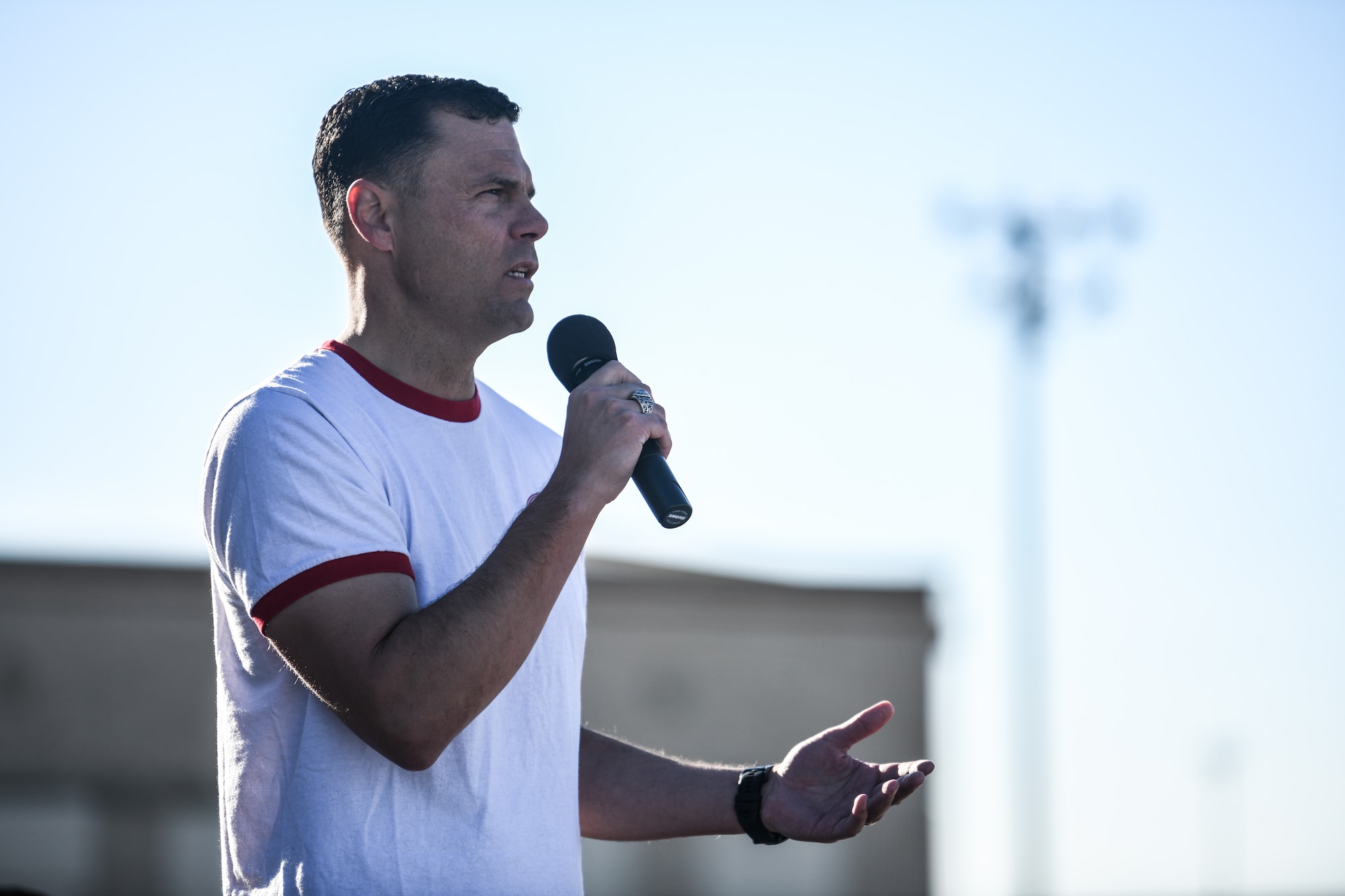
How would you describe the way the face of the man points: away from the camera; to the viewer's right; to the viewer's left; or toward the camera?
to the viewer's right

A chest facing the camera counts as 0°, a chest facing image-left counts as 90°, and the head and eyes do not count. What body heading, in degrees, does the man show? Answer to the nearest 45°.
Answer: approximately 315°

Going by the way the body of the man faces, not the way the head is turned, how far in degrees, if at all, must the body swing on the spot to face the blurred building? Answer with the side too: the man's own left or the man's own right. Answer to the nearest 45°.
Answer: approximately 135° to the man's own left
